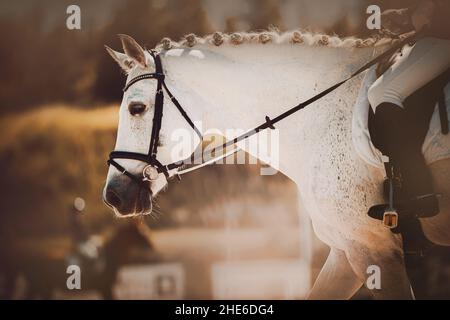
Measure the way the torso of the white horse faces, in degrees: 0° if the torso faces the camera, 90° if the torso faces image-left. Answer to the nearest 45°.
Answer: approximately 90°
